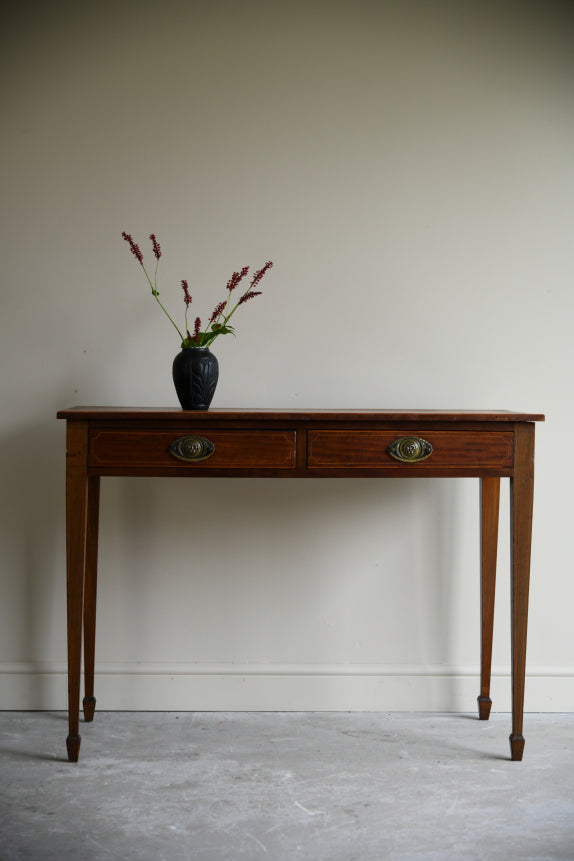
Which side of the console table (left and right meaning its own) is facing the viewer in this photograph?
front
